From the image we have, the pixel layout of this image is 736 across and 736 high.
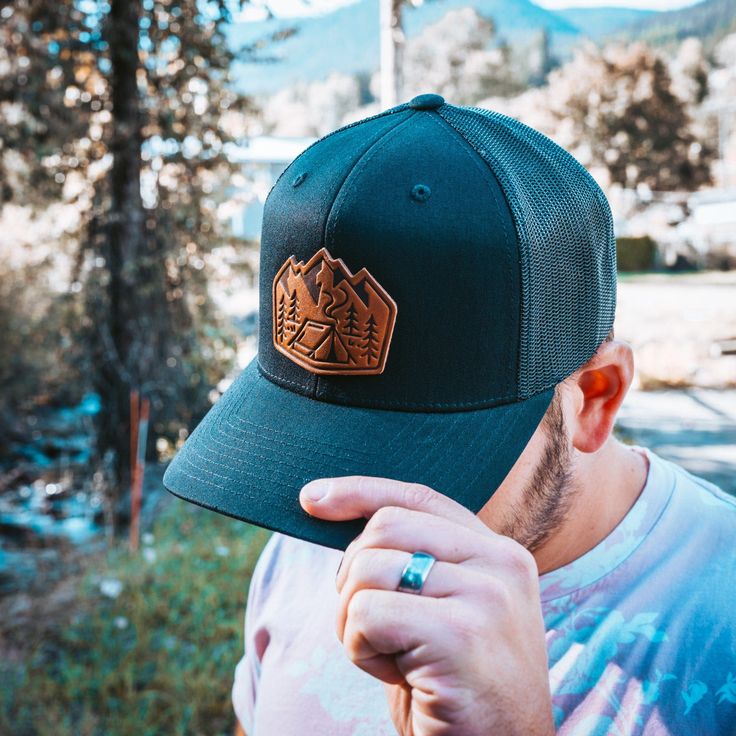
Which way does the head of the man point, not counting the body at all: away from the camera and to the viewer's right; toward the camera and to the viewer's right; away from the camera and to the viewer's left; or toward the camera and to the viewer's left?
toward the camera and to the viewer's left

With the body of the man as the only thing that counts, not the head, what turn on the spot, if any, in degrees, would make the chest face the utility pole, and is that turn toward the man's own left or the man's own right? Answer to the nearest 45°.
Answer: approximately 135° to the man's own right

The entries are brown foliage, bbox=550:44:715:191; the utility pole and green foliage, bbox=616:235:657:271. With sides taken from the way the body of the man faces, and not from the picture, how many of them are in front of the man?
0

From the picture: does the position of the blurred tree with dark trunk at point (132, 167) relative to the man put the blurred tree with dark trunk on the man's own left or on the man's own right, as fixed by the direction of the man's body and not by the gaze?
on the man's own right

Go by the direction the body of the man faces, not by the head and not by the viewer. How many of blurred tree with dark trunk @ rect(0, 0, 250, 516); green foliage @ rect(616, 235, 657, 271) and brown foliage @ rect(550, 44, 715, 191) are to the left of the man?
0

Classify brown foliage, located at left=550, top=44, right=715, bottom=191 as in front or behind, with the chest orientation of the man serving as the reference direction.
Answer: behind

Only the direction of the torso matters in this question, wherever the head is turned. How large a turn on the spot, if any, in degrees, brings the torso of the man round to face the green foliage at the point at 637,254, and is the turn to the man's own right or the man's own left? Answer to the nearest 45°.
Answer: approximately 135° to the man's own right

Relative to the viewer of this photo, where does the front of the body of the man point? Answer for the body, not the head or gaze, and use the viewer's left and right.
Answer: facing the viewer and to the left of the viewer
